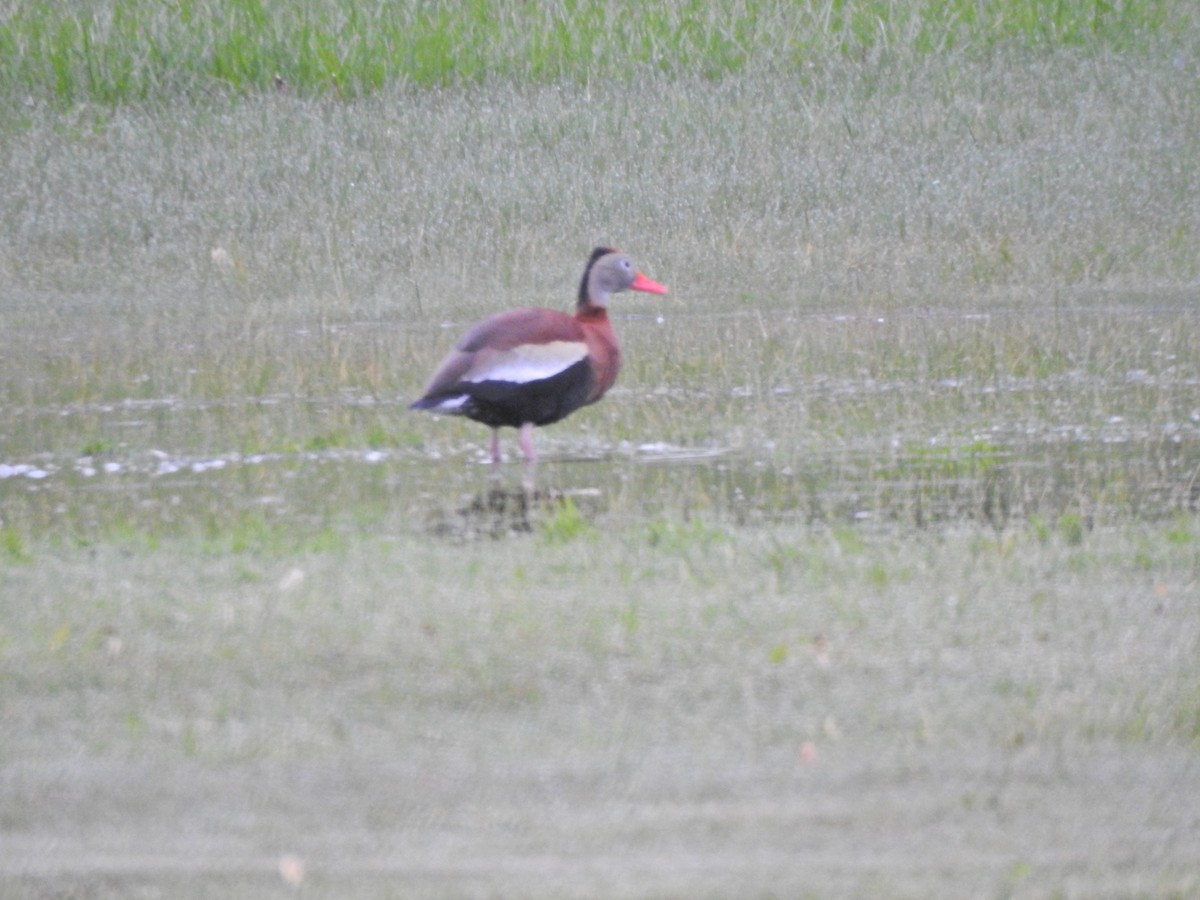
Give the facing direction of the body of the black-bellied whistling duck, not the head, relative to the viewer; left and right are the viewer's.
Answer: facing to the right of the viewer
